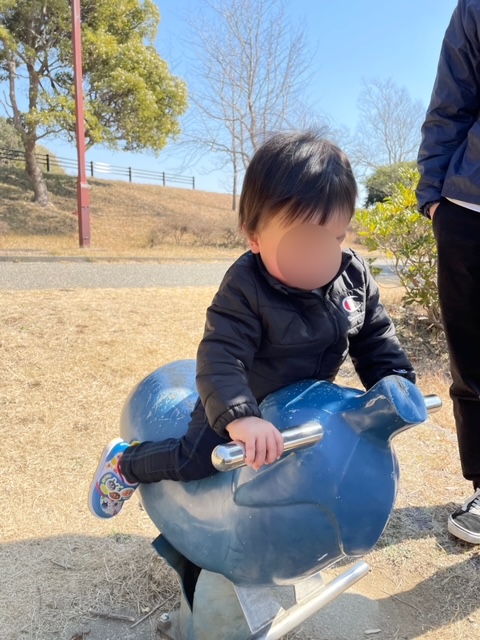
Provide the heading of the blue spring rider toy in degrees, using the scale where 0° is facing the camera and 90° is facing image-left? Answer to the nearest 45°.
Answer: approximately 315°

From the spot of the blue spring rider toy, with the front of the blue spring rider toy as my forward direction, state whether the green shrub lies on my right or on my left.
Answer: on my left

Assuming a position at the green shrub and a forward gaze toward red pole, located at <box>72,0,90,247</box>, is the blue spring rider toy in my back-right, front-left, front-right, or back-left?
back-left

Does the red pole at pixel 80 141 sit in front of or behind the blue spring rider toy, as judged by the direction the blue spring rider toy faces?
behind

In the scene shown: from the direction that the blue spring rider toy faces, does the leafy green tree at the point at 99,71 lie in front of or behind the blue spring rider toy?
behind
